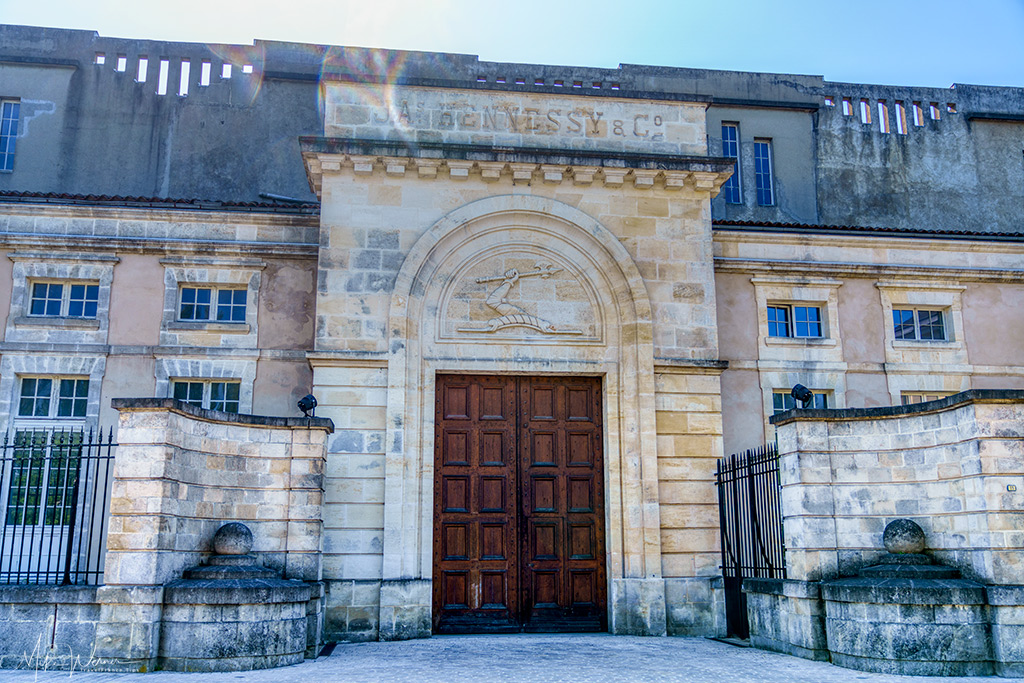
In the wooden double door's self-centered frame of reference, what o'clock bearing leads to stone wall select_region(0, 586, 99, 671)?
The stone wall is roughly at 2 o'clock from the wooden double door.

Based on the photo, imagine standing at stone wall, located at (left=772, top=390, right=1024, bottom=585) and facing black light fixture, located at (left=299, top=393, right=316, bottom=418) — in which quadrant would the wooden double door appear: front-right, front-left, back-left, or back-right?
front-right

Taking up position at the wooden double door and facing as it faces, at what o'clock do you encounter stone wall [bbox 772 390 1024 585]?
The stone wall is roughly at 10 o'clock from the wooden double door.

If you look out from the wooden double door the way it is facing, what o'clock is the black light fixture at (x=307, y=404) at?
The black light fixture is roughly at 2 o'clock from the wooden double door.

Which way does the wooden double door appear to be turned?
toward the camera

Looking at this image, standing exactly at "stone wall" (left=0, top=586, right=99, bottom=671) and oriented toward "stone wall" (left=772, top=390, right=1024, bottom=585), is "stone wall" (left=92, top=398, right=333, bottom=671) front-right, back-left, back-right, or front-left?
front-left

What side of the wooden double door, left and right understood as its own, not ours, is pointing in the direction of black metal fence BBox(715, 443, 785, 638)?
left

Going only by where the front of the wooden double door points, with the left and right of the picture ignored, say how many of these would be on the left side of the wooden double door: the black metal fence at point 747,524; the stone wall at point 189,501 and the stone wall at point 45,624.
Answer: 1

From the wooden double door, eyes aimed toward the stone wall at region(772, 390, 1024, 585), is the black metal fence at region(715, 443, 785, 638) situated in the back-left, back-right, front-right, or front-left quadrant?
front-left

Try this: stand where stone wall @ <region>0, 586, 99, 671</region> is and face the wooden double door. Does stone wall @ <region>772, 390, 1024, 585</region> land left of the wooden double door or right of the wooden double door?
right

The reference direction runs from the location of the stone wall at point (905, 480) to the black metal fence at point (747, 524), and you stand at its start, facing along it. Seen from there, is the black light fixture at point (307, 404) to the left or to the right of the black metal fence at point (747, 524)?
left
